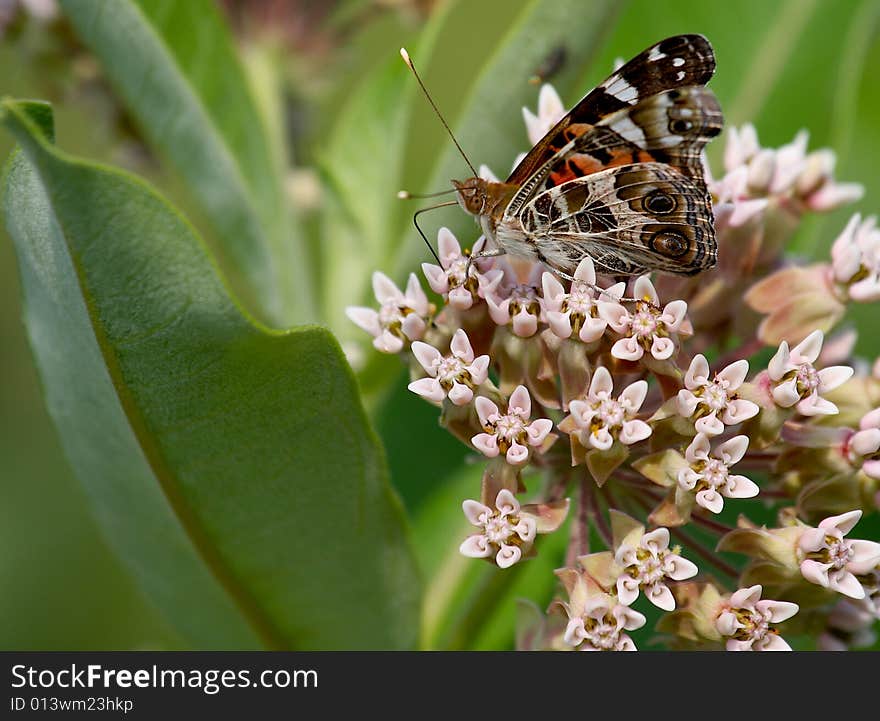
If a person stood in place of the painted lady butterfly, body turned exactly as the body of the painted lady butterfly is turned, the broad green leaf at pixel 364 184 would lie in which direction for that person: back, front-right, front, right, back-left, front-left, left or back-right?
front-right

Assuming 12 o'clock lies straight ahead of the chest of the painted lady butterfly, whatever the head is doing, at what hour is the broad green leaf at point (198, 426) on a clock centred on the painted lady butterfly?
The broad green leaf is roughly at 11 o'clock from the painted lady butterfly.

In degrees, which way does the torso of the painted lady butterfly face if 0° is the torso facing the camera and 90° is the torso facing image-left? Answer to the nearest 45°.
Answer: approximately 90°
